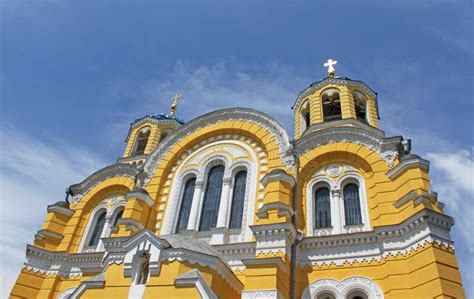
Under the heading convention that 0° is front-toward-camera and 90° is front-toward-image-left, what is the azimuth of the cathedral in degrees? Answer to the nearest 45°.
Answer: approximately 45°
